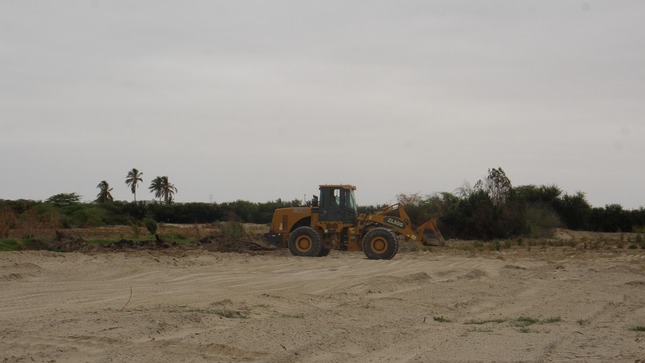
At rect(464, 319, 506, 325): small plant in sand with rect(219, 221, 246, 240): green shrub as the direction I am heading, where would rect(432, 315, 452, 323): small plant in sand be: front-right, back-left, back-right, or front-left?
front-left

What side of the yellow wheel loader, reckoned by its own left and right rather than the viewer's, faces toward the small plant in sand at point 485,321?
right

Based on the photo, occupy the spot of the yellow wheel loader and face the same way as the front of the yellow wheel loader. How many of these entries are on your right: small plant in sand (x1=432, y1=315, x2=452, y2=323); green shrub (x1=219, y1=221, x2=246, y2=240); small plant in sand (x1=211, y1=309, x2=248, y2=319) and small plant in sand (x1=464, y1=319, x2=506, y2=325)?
3

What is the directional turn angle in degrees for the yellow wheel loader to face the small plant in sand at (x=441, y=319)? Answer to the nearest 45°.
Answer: approximately 90° to its right

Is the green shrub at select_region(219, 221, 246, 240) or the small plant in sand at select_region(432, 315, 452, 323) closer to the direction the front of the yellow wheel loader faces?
the small plant in sand

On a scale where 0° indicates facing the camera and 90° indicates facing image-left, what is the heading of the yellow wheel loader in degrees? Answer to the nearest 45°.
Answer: approximately 270°

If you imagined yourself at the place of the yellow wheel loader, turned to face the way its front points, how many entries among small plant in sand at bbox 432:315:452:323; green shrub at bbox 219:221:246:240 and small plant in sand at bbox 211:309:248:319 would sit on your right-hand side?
2

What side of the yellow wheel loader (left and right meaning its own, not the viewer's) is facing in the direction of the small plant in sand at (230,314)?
right

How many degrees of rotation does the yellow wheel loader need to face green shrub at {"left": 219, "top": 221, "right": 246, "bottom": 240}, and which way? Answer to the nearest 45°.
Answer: approximately 135° to its left
